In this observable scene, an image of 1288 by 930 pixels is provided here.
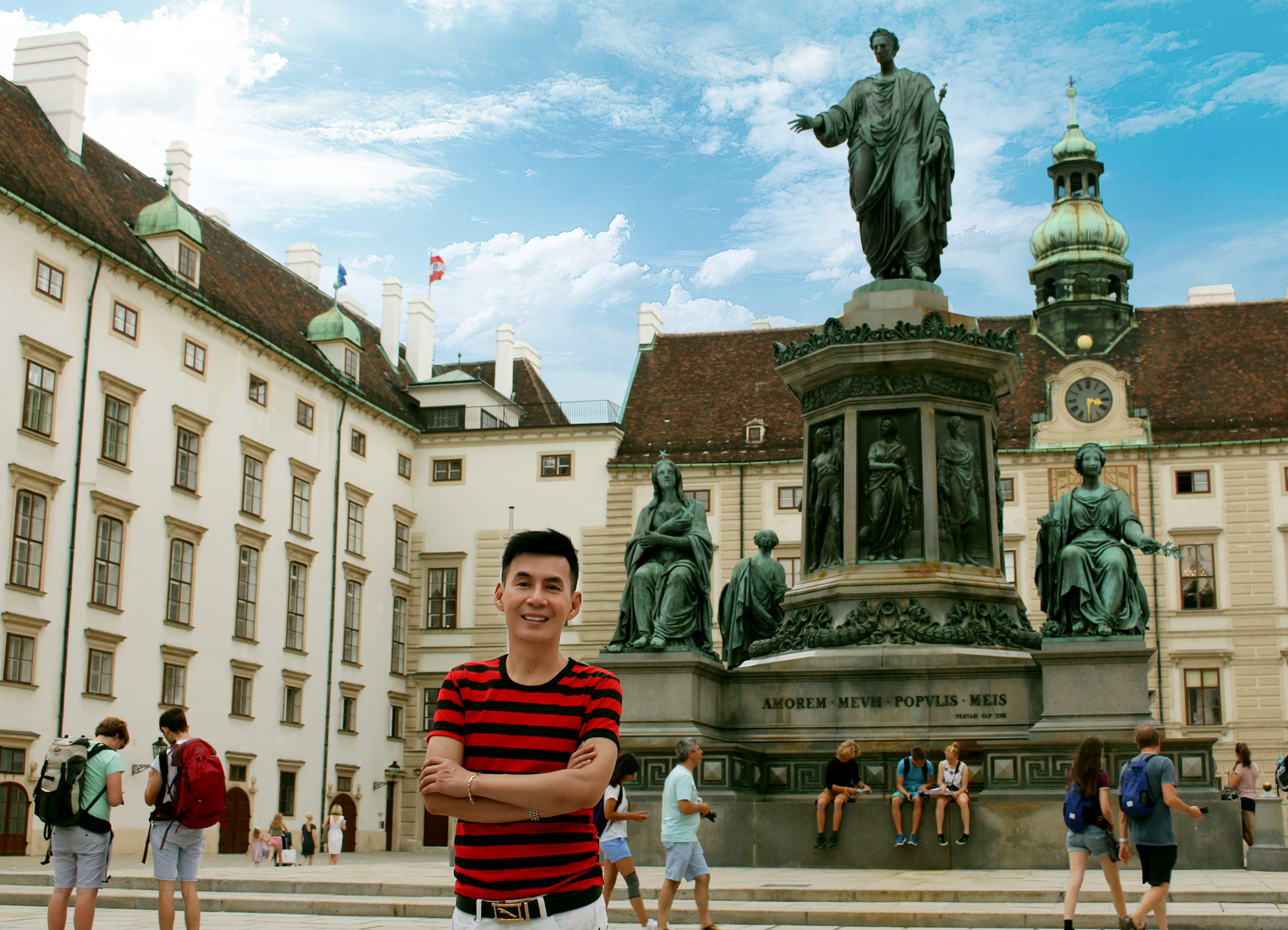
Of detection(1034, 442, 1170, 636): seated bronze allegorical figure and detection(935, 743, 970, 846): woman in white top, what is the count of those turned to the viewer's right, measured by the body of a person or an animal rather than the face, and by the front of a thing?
0

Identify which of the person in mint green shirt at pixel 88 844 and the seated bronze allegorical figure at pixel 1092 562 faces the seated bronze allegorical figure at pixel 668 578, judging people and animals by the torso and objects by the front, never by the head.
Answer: the person in mint green shirt

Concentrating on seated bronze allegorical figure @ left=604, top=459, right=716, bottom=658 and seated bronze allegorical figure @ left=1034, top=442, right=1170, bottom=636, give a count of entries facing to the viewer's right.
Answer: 0

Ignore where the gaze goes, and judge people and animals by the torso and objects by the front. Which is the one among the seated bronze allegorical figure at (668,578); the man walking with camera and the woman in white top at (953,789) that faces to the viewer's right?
the man walking with camera

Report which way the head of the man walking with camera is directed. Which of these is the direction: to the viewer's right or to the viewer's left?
to the viewer's right

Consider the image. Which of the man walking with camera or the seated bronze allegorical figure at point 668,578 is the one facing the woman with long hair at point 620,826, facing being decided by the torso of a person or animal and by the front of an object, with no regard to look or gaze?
the seated bronze allegorical figure

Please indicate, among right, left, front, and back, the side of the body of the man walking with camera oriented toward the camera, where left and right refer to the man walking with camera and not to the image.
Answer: right

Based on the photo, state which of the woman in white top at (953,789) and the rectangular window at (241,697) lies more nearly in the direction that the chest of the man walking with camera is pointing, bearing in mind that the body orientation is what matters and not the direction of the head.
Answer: the woman in white top

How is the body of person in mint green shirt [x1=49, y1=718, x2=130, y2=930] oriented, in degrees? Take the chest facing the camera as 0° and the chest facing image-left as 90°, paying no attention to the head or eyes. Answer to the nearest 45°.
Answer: approximately 225°

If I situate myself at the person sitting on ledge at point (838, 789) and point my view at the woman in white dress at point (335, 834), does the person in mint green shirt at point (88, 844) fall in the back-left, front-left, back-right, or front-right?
back-left

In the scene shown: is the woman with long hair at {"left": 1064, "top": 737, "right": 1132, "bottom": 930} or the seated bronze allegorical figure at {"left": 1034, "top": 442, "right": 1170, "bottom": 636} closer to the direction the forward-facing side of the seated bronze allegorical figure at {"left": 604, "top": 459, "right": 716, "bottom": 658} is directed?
the woman with long hair

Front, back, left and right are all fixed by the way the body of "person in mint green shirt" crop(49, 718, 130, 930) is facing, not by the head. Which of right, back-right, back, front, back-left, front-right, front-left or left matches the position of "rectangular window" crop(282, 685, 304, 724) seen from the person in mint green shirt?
front-left
